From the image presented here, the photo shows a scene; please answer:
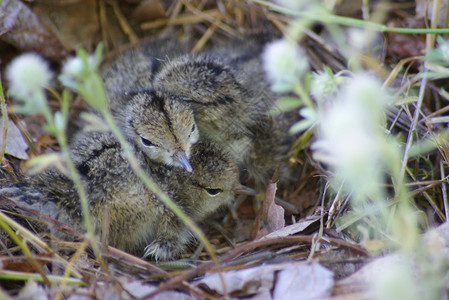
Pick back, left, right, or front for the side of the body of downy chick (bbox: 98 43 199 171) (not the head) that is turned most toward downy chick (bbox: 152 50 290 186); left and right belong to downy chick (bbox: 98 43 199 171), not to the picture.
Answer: left

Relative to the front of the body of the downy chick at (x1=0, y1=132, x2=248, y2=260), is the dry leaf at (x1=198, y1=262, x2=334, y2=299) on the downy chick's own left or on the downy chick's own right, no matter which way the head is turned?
on the downy chick's own right

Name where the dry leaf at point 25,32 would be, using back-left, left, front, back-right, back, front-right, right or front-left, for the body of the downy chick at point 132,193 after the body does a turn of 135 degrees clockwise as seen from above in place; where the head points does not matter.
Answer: back-right

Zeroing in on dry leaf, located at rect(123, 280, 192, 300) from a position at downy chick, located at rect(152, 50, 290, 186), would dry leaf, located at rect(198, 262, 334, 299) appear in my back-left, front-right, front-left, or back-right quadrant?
front-left

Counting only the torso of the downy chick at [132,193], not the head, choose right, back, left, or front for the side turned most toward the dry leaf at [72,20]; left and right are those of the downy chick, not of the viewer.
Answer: left

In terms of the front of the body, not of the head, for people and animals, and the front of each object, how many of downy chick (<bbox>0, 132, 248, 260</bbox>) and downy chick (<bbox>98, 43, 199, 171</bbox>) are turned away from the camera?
0

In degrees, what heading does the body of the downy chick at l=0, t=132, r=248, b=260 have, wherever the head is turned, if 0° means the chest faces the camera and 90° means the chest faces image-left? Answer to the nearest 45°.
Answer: approximately 270°

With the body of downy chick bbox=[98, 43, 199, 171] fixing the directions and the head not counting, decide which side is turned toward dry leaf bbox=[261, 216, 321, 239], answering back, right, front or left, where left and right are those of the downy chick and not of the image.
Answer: front
